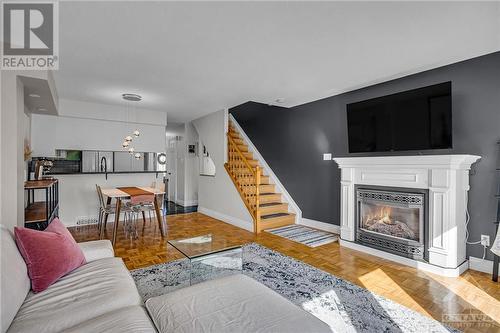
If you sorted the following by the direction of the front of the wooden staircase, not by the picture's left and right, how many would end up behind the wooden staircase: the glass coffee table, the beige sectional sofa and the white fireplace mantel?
0

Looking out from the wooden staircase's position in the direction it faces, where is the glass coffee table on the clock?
The glass coffee table is roughly at 2 o'clock from the wooden staircase.

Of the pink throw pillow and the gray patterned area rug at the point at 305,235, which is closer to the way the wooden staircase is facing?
the gray patterned area rug

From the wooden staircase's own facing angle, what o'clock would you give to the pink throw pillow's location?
The pink throw pillow is roughly at 2 o'clock from the wooden staircase.

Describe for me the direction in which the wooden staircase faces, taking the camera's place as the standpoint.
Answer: facing the viewer and to the right of the viewer

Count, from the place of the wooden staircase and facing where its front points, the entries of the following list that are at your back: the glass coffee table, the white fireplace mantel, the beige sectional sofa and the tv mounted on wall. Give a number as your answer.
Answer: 0

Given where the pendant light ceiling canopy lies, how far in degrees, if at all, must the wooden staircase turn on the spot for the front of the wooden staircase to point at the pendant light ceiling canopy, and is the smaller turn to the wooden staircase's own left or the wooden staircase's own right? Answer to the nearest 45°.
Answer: approximately 135° to the wooden staircase's own right

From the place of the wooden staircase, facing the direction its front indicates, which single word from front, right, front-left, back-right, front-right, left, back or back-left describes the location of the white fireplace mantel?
front

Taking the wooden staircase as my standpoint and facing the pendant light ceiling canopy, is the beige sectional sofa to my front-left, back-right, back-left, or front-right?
front-left

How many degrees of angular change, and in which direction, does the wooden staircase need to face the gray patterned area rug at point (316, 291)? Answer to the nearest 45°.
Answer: approximately 45° to its right

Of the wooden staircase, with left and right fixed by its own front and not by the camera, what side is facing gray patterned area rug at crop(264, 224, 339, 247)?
front

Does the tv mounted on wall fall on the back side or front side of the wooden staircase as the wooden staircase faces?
on the front side

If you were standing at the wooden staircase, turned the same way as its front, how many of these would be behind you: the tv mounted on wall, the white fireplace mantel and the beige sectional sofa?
0

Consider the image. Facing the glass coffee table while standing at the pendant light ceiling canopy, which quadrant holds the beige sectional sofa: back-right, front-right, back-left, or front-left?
front-right

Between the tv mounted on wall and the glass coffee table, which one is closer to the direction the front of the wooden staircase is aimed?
the tv mounted on wall
